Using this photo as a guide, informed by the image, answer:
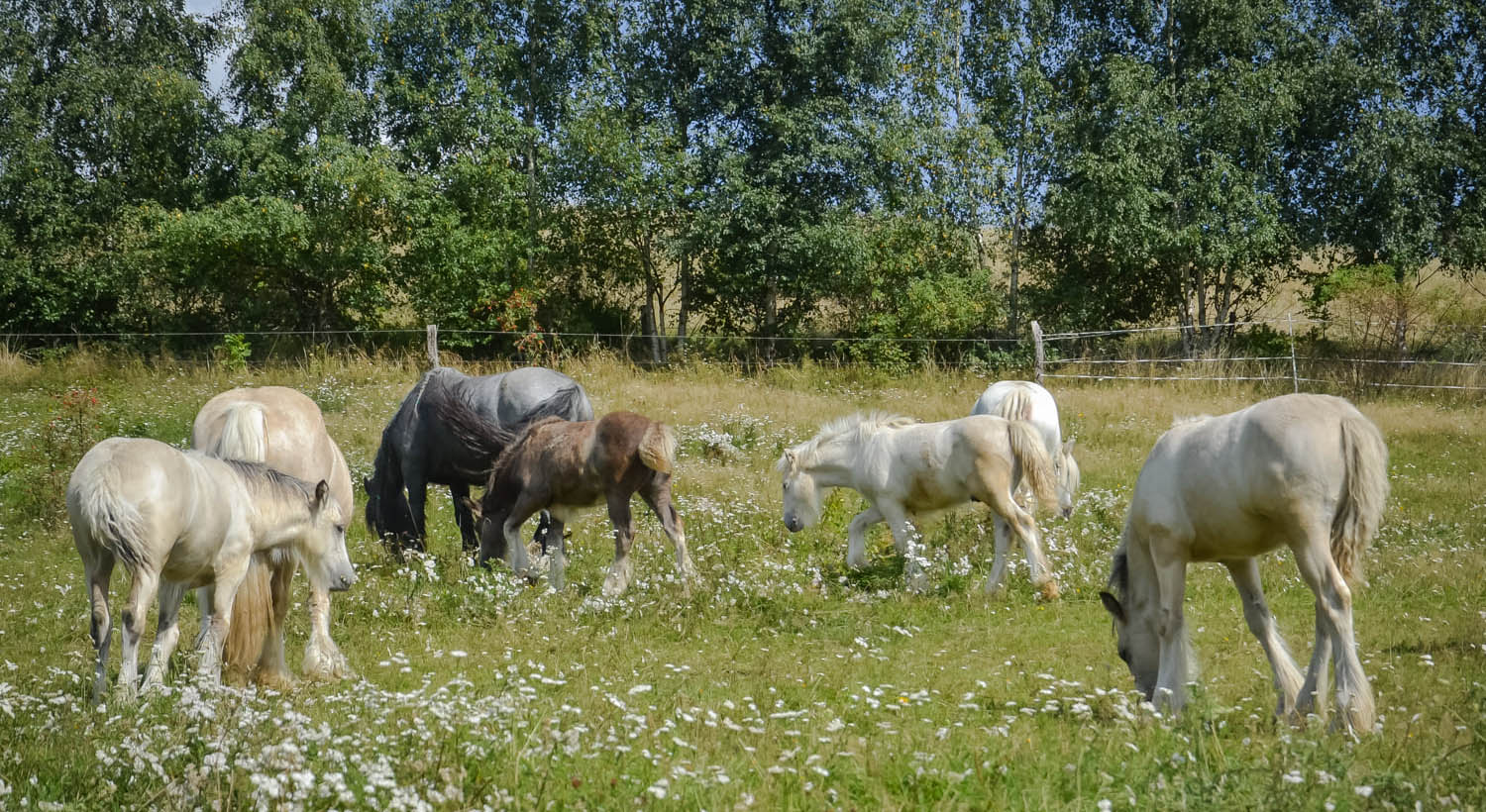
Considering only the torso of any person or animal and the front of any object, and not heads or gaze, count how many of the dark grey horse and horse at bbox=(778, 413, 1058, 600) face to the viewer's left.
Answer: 2

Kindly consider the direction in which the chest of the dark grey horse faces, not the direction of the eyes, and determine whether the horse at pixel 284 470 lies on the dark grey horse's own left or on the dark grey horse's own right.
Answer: on the dark grey horse's own left

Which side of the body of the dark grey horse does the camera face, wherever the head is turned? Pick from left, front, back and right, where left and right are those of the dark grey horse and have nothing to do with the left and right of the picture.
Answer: left

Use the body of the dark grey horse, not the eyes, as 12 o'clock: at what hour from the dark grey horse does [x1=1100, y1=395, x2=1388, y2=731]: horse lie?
The horse is roughly at 8 o'clock from the dark grey horse.

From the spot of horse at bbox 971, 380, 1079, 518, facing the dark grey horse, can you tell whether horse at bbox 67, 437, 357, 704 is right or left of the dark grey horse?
left

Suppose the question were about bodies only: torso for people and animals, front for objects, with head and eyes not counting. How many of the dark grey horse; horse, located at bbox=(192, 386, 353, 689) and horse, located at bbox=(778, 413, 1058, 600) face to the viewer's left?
2

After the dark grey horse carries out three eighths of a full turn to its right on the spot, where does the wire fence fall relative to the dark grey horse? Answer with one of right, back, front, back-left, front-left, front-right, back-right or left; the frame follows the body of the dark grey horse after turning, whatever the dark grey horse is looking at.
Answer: front

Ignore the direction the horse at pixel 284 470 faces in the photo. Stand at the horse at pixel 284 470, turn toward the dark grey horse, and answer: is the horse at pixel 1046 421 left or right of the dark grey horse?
right

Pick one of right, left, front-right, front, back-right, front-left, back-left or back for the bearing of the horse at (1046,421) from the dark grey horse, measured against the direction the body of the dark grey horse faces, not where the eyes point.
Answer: back

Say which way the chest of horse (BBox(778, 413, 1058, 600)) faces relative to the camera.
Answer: to the viewer's left
